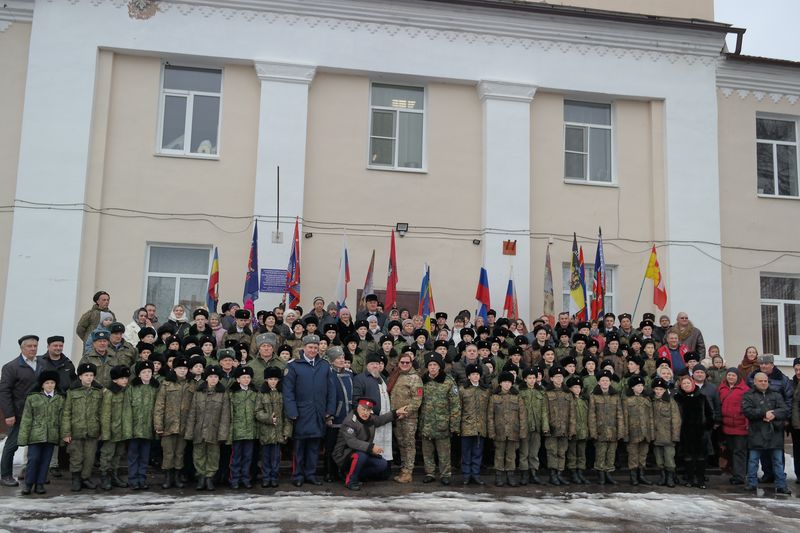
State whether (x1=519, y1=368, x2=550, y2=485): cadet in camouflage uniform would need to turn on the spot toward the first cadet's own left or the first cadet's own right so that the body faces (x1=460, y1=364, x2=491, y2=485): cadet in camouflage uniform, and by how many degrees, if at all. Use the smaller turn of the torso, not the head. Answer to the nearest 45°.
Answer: approximately 90° to the first cadet's own right

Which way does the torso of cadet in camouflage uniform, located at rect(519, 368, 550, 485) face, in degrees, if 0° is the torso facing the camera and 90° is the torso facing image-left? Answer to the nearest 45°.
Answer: approximately 0°

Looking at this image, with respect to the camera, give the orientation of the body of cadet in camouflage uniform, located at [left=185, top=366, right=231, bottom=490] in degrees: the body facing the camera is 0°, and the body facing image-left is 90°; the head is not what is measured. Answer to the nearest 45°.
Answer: approximately 0°
